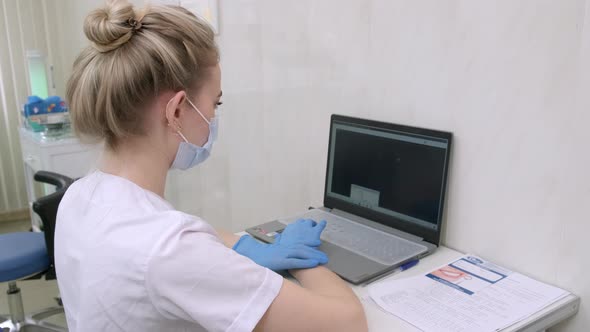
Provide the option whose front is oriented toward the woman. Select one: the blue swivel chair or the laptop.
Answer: the laptop

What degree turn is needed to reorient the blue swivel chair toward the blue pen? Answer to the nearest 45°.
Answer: approximately 135° to its left

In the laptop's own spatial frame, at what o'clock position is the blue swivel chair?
The blue swivel chair is roughly at 2 o'clock from the laptop.

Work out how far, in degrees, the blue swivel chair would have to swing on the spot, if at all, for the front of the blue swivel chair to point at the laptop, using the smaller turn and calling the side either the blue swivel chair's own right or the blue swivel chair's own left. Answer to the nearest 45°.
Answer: approximately 135° to the blue swivel chair's own left

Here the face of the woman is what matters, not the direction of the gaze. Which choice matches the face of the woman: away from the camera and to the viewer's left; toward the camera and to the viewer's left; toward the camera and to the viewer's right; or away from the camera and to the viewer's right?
away from the camera and to the viewer's right

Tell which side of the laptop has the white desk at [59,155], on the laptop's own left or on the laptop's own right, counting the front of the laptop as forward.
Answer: on the laptop's own right

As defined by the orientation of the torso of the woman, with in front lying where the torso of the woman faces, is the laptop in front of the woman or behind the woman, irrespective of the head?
in front

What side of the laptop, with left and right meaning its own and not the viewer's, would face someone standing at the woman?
front

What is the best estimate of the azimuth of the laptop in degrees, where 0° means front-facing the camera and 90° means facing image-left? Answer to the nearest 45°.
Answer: approximately 45°

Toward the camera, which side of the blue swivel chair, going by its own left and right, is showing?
left

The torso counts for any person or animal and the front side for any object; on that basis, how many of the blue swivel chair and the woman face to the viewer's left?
1

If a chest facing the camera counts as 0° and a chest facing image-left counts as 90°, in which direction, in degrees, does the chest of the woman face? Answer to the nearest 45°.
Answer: approximately 225°

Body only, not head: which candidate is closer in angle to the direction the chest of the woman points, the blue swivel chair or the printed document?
the printed document

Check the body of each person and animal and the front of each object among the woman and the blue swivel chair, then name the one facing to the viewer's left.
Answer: the blue swivel chair

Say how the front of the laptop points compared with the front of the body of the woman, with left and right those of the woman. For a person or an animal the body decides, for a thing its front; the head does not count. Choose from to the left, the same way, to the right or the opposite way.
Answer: the opposite way
